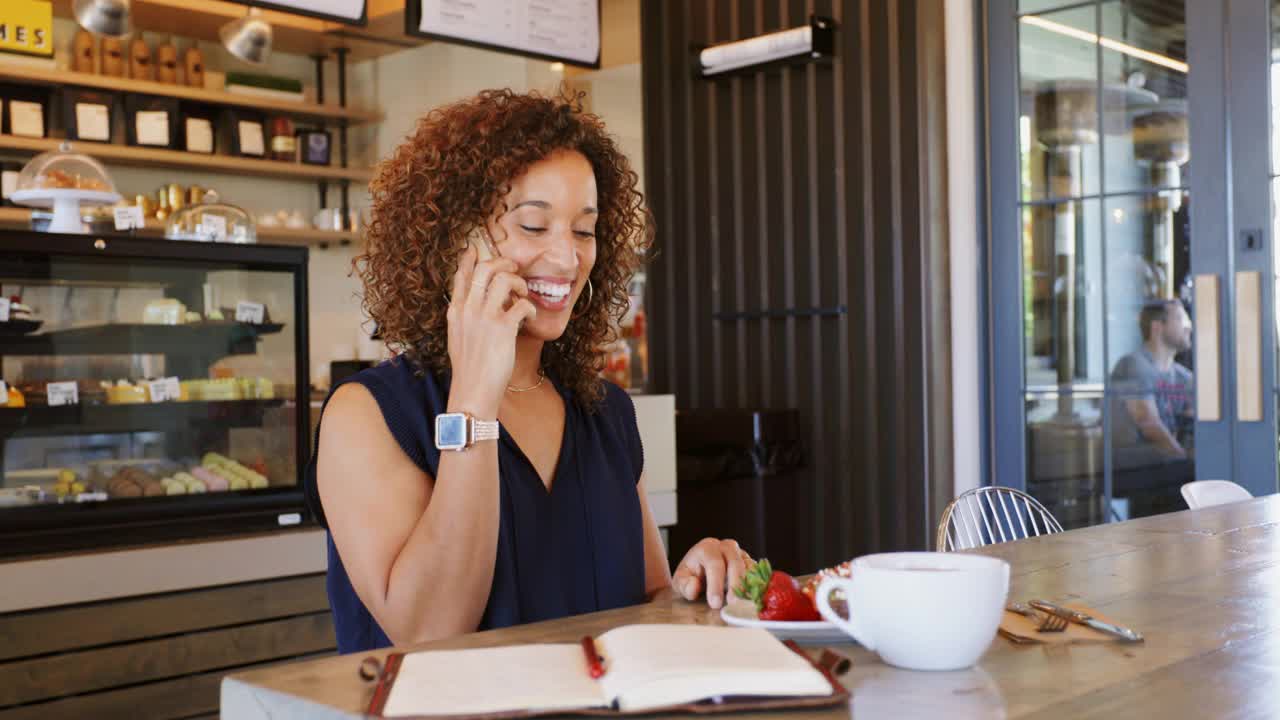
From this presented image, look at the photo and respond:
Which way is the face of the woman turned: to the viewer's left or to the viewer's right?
to the viewer's right

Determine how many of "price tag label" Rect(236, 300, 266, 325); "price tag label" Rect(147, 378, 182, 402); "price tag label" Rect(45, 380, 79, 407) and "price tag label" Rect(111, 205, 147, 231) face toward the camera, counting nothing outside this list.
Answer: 4

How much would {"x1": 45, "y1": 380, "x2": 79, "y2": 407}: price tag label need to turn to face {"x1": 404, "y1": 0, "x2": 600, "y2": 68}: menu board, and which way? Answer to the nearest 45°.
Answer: approximately 135° to its left

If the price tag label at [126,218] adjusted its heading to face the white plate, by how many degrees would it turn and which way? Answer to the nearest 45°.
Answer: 0° — it already faces it

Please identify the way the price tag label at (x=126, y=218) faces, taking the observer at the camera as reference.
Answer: facing the viewer

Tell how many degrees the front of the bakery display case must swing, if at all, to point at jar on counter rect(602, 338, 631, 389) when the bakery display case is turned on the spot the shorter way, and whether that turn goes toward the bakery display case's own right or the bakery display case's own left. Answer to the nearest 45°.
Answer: approximately 90° to the bakery display case's own left

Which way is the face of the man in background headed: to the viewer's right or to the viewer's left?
to the viewer's right

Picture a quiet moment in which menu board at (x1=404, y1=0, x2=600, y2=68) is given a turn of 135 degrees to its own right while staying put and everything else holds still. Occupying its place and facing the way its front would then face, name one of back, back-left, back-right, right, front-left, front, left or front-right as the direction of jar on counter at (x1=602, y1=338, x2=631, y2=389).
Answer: right

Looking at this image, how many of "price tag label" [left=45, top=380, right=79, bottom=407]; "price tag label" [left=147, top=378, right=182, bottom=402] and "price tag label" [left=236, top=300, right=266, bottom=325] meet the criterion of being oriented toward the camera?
3

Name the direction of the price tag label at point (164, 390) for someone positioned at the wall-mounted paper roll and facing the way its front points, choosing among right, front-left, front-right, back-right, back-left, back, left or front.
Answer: front

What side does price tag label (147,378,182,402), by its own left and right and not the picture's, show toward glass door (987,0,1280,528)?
left

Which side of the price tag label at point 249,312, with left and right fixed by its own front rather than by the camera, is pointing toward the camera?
front

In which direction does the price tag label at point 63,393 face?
toward the camera
